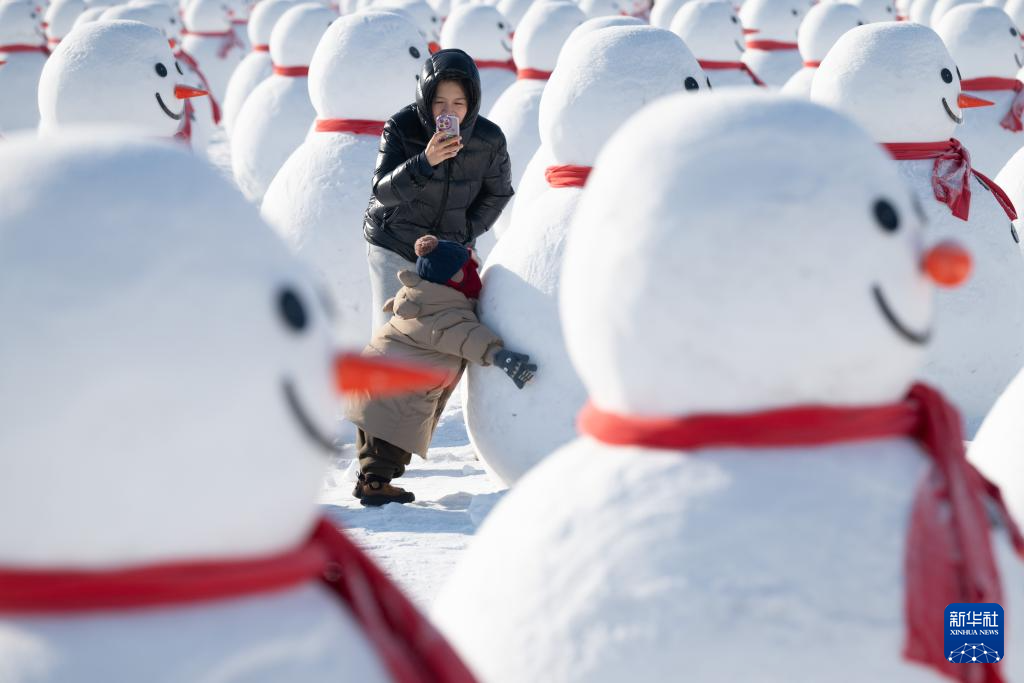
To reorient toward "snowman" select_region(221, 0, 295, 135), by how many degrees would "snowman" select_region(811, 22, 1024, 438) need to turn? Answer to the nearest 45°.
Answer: approximately 135° to its left

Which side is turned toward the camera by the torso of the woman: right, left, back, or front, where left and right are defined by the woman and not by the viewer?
front

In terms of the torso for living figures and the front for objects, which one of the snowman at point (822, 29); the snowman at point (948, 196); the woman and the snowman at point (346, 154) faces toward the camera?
the woman

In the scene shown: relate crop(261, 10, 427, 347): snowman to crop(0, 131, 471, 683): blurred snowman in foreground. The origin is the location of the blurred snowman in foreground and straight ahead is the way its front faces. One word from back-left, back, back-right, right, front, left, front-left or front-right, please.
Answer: left

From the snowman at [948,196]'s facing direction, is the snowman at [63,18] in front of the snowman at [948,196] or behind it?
behind

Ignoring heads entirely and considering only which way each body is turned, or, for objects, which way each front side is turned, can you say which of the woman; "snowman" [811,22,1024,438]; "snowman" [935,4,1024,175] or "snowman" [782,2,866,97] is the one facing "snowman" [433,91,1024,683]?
the woman

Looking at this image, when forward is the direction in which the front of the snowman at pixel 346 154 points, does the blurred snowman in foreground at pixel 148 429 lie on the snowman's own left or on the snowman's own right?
on the snowman's own right

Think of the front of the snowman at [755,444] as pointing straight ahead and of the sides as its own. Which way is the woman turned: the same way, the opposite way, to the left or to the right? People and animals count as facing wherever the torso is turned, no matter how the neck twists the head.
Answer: to the right

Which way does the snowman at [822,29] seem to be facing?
to the viewer's right

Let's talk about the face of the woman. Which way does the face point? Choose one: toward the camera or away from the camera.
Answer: toward the camera

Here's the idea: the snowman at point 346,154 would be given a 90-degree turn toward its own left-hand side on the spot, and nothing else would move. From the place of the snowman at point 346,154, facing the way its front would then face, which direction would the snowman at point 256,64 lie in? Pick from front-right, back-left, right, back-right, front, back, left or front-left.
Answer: front

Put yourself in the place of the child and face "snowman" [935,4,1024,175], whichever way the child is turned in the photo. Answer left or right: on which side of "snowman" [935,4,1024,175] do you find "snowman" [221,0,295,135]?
left

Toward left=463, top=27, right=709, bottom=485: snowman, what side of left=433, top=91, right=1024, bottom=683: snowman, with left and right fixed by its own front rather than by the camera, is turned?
left

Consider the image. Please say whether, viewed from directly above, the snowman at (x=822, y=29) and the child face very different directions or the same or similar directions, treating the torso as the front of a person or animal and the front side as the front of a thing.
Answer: same or similar directions

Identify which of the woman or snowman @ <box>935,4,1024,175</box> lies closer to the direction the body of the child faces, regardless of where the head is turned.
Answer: the snowman

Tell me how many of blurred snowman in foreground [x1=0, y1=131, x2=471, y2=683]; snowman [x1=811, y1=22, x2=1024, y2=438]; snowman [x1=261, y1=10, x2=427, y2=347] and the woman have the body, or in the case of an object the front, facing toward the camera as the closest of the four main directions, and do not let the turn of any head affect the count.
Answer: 1

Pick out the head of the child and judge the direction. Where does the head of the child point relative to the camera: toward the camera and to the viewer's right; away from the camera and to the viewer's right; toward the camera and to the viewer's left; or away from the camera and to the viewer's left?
away from the camera and to the viewer's right

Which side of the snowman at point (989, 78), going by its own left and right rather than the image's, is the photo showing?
right

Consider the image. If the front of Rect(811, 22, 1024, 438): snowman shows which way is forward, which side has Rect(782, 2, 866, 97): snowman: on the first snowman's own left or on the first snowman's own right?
on the first snowman's own left
